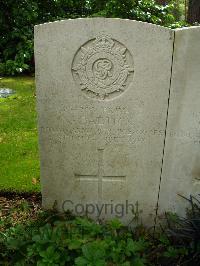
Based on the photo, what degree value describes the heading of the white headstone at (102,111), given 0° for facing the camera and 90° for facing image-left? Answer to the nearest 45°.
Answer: approximately 0°
